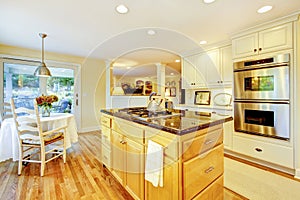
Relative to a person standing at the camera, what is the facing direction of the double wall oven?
facing the viewer and to the left of the viewer

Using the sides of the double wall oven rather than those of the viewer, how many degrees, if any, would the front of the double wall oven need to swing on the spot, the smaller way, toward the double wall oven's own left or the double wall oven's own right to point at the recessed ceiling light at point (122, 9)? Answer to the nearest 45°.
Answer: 0° — it already faces it

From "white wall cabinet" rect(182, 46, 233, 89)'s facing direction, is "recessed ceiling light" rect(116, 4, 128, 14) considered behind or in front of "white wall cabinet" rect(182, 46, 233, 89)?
in front

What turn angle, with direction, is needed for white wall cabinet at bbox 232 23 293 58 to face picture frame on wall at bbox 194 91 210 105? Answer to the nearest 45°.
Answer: approximately 90° to its right

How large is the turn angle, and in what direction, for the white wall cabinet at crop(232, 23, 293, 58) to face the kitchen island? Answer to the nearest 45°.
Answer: approximately 45° to its right

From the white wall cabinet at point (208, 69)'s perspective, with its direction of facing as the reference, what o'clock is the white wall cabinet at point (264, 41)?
the white wall cabinet at point (264, 41) is roughly at 9 o'clock from the white wall cabinet at point (208, 69).

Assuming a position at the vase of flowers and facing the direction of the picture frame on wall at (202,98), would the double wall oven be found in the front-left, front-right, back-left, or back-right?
front-right

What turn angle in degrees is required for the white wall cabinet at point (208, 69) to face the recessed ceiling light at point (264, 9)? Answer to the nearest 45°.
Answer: approximately 90° to its left

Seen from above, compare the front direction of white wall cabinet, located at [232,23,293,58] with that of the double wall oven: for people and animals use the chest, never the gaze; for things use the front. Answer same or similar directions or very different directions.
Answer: same or similar directions

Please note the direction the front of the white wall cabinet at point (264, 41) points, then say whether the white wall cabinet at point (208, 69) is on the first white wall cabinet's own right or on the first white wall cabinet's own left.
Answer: on the first white wall cabinet's own right

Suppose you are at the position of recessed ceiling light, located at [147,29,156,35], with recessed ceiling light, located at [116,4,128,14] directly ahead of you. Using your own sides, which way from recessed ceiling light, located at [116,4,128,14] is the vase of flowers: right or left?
right

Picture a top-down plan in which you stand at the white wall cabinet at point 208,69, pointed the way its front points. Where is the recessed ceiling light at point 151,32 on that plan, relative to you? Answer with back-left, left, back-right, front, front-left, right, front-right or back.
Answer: front

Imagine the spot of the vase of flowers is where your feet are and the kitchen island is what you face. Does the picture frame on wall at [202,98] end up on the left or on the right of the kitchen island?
left

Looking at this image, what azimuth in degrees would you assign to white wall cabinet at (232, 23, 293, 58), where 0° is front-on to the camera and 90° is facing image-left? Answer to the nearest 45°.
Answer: approximately 45°
